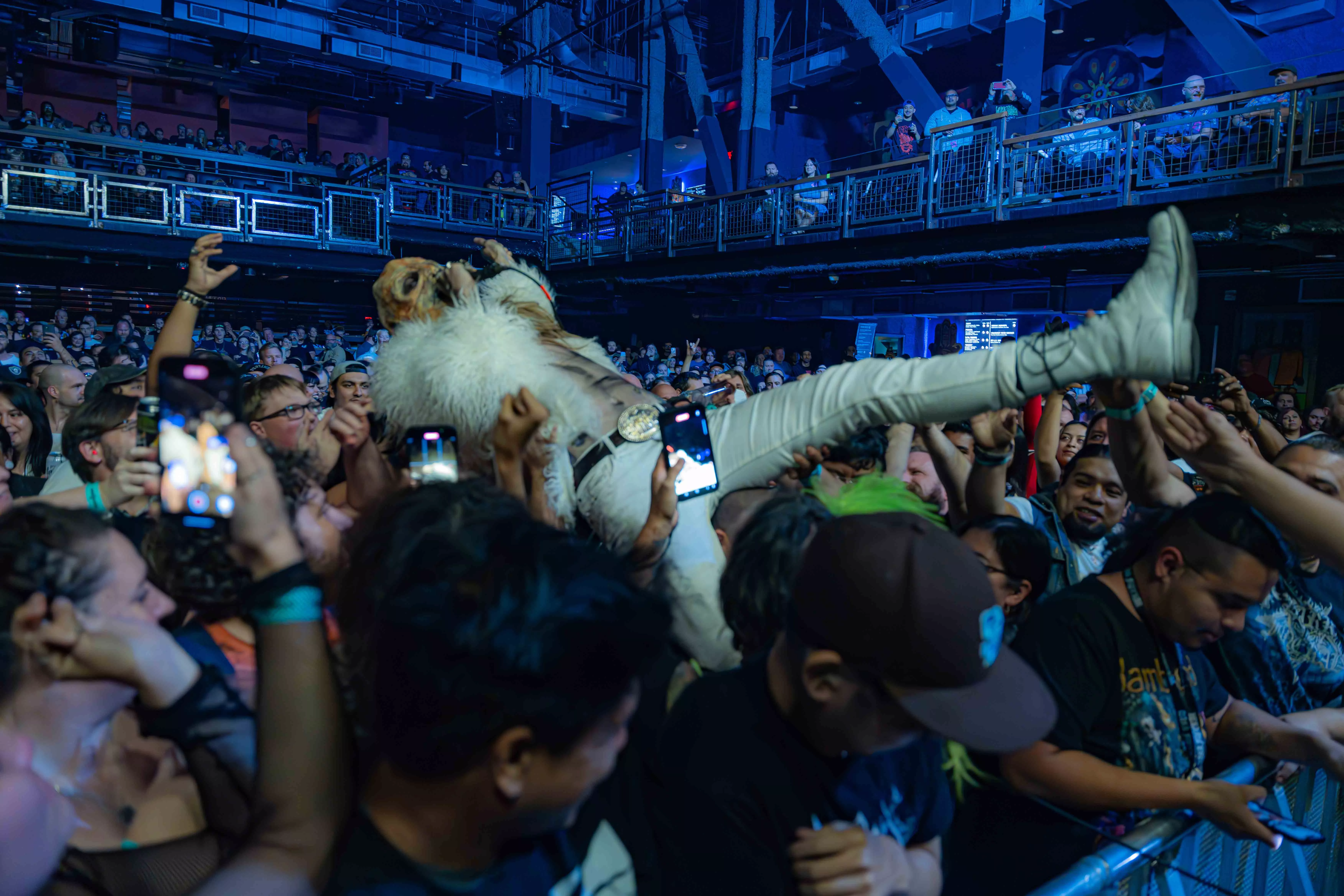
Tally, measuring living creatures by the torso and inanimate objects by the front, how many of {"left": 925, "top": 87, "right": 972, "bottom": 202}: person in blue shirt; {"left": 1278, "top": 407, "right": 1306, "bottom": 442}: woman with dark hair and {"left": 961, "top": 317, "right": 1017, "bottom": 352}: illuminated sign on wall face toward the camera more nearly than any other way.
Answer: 3

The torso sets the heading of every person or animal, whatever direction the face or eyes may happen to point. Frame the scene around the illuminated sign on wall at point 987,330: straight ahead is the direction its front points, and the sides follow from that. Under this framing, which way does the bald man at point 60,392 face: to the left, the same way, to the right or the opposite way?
to the left

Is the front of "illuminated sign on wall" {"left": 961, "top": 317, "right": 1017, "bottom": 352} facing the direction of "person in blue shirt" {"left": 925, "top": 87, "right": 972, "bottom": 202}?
yes

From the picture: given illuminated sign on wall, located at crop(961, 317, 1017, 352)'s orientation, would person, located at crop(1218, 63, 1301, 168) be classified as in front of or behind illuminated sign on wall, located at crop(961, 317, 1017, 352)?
in front

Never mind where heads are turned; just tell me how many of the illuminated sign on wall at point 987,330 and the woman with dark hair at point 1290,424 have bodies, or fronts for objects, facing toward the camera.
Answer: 2

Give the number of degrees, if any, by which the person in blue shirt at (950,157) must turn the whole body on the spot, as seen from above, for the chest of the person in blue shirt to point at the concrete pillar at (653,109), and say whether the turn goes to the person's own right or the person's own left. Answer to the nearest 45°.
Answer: approximately 135° to the person's own right

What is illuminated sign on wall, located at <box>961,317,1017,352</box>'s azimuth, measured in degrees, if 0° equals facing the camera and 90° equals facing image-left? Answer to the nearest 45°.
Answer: approximately 0°

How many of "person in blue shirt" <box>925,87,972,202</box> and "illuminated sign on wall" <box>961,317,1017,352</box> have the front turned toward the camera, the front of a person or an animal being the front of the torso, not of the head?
2

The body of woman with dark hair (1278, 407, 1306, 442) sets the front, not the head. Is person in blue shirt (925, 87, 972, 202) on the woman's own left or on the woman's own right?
on the woman's own right

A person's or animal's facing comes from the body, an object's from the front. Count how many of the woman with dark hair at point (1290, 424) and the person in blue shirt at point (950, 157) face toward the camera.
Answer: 2
